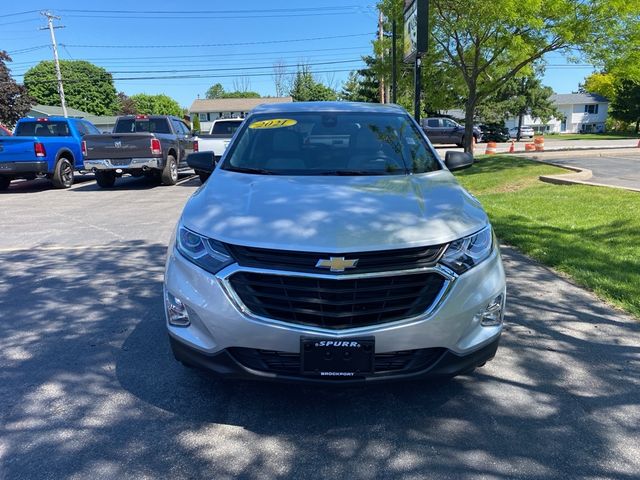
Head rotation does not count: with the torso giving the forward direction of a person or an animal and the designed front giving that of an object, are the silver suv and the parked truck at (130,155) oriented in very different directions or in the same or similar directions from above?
very different directions

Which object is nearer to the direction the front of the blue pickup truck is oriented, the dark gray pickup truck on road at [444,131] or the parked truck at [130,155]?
the dark gray pickup truck on road

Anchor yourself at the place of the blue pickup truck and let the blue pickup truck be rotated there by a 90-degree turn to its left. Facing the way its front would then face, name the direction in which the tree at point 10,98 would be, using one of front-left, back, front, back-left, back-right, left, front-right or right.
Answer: front-right

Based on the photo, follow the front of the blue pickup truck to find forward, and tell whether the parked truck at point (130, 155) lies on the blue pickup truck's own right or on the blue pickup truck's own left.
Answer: on the blue pickup truck's own right

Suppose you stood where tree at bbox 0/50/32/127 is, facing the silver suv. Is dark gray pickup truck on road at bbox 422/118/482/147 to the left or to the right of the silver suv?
left

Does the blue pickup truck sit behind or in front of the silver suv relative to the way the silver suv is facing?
behind

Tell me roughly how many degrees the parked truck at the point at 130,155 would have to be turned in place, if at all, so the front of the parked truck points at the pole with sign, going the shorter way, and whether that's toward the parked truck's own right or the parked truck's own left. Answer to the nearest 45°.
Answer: approximately 90° to the parked truck's own right

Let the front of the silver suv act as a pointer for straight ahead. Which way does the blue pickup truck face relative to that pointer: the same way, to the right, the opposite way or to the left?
the opposite way

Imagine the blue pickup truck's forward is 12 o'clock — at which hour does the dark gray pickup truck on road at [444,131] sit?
The dark gray pickup truck on road is roughly at 1 o'clock from the blue pickup truck.

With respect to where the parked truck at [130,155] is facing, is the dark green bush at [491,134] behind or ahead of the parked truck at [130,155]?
ahead

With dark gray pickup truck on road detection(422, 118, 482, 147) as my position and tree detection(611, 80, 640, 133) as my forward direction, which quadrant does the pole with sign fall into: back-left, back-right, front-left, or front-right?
back-right

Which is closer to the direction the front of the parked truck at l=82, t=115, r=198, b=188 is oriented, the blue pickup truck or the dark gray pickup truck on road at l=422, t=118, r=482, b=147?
the dark gray pickup truck on road

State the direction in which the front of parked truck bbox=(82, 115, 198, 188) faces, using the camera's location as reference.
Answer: facing away from the viewer and to the right of the viewer

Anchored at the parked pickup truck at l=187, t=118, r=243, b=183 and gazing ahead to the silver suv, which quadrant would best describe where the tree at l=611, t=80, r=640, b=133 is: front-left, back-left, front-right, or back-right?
back-left

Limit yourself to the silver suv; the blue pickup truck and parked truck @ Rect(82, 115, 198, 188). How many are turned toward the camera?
1

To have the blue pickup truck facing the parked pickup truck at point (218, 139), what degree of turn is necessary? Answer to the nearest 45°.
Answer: approximately 90° to its right

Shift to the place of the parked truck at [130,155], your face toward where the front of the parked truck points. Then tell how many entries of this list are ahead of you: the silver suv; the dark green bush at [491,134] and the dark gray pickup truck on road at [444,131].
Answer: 2

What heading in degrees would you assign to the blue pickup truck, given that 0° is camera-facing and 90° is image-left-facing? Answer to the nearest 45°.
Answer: approximately 225°
